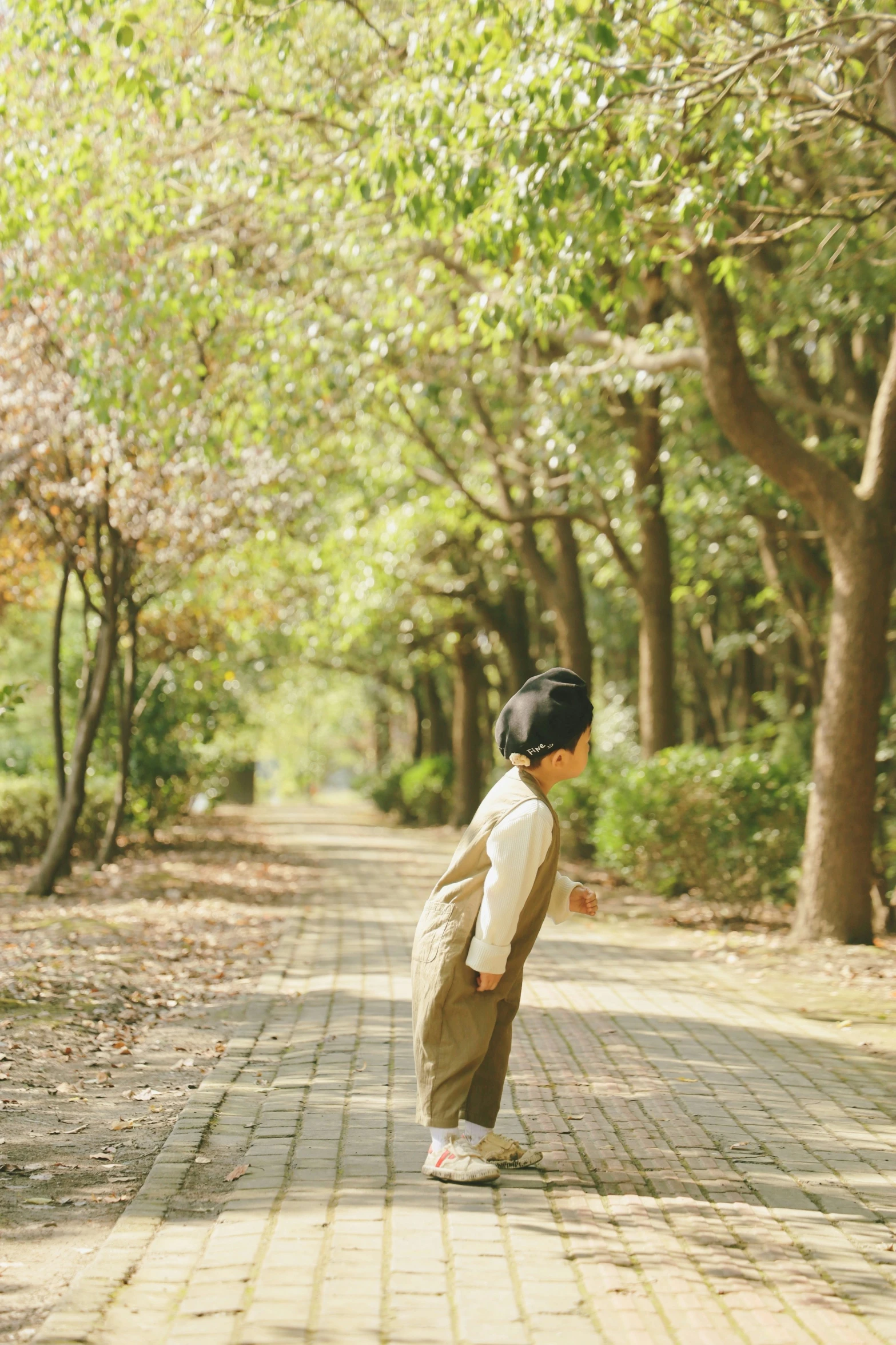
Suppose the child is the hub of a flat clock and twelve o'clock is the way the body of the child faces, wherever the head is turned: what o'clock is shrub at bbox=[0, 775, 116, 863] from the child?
The shrub is roughly at 8 o'clock from the child.

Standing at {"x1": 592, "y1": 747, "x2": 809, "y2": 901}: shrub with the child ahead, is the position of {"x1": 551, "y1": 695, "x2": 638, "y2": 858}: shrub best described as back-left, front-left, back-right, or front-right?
back-right

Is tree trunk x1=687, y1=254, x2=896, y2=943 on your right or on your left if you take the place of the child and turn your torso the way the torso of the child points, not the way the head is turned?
on your left

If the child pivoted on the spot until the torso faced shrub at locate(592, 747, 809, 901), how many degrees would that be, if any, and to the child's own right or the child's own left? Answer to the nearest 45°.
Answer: approximately 90° to the child's own left

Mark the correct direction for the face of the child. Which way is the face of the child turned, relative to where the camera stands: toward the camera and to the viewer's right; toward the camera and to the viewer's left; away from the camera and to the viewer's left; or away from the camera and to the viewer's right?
away from the camera and to the viewer's right

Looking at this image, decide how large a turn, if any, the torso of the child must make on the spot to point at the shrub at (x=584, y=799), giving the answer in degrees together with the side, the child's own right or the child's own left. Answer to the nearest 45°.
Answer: approximately 90° to the child's own left

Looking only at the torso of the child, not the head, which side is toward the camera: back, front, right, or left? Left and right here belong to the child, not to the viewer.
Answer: right

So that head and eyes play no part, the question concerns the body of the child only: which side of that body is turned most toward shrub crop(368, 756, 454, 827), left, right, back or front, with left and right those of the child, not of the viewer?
left
